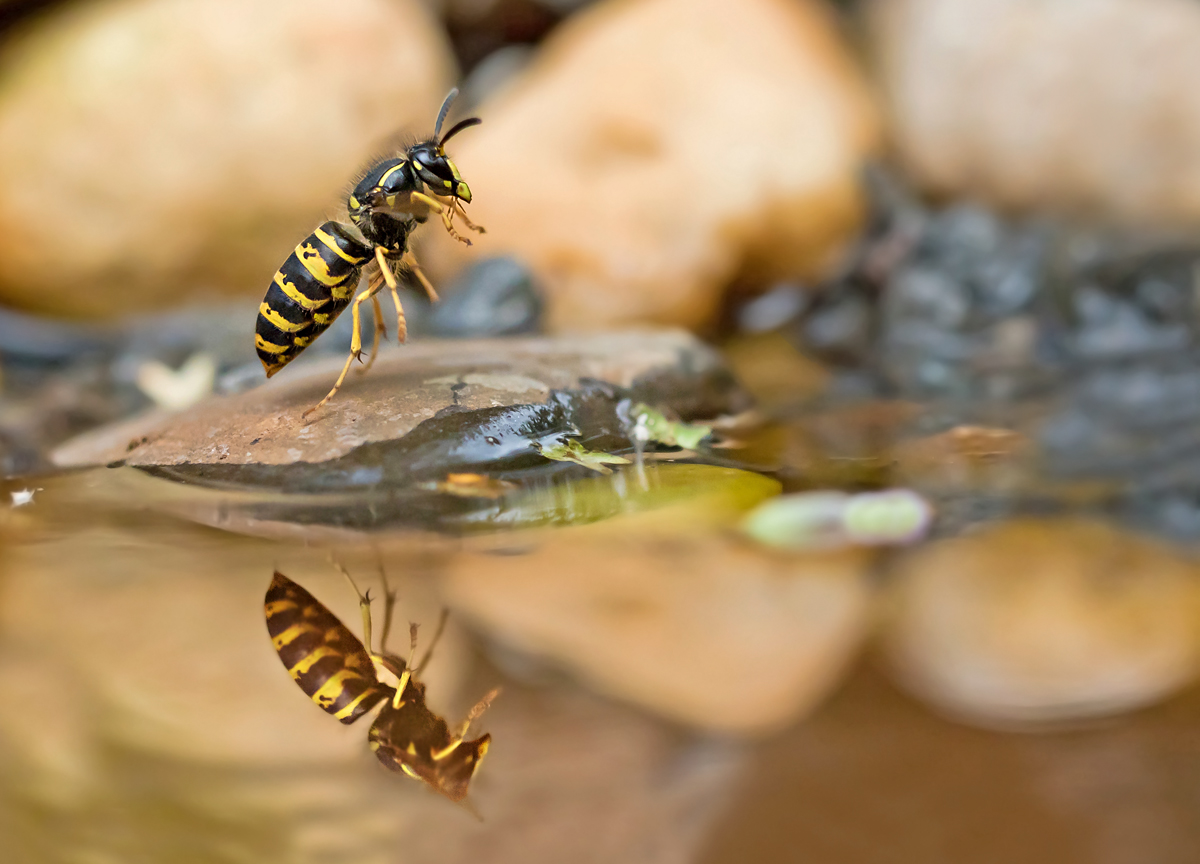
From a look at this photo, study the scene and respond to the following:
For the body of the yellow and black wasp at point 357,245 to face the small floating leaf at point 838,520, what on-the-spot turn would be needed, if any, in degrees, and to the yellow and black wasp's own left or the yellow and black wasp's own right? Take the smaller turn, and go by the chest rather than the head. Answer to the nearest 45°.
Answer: approximately 45° to the yellow and black wasp's own right

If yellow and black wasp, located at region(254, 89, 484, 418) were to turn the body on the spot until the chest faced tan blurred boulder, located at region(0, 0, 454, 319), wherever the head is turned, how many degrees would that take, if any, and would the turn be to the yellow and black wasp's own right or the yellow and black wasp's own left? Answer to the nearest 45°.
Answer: approximately 90° to the yellow and black wasp's own left

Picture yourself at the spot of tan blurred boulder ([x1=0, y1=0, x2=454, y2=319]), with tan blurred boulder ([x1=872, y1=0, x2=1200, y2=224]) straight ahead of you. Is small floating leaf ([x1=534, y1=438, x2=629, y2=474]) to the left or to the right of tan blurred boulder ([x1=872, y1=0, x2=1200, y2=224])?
right

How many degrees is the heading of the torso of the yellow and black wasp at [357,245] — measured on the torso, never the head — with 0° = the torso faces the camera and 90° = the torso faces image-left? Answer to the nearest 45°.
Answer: approximately 270°

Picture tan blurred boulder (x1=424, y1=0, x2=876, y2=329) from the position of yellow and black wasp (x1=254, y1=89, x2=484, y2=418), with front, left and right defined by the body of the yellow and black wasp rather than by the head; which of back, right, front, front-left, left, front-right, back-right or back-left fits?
front-left
